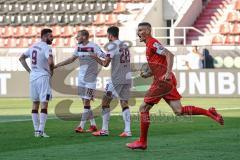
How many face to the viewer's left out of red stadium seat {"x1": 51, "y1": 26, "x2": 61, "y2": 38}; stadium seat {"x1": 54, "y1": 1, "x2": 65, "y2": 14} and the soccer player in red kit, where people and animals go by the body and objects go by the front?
1

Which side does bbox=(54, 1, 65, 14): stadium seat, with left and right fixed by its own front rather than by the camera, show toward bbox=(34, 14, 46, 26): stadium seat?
right

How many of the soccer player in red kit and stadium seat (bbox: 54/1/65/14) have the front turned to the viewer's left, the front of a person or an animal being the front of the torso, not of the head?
1

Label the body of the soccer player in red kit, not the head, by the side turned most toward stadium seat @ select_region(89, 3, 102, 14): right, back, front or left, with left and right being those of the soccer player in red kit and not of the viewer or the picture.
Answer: right

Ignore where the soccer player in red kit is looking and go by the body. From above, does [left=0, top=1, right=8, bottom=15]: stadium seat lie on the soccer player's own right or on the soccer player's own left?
on the soccer player's own right

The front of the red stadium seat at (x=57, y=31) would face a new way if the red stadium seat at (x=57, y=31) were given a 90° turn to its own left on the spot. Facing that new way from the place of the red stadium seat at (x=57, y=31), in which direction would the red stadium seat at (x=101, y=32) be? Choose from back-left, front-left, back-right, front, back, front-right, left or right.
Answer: front-right

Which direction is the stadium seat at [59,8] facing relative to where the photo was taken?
toward the camera

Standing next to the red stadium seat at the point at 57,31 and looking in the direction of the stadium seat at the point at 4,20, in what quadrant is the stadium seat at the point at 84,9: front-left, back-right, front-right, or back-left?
back-right

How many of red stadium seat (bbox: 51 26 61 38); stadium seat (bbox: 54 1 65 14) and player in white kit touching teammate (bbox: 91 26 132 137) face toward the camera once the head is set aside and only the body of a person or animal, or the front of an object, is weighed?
2

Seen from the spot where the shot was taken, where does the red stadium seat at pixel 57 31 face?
facing the viewer

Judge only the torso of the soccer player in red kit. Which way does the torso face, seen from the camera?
to the viewer's left

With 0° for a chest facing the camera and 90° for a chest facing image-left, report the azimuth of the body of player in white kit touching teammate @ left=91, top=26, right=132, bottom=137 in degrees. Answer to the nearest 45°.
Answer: approximately 135°
